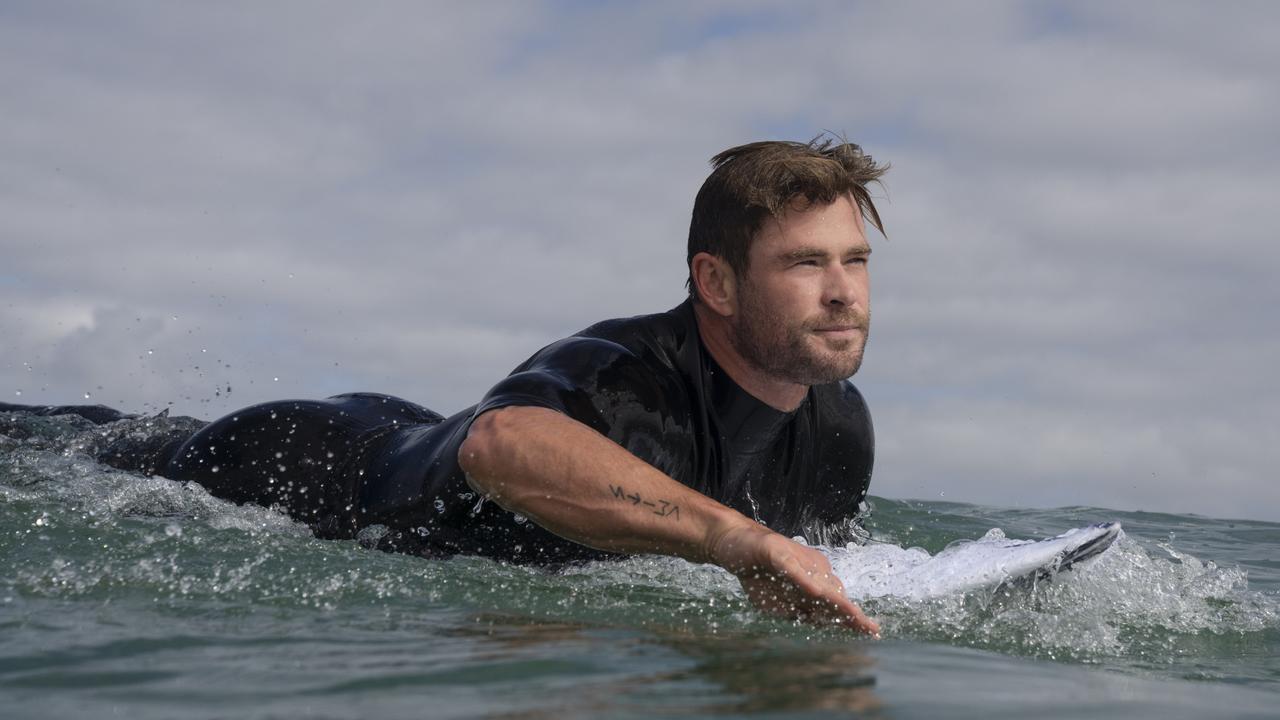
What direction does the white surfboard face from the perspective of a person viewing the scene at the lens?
facing to the right of the viewer
